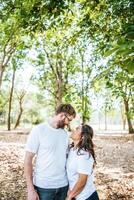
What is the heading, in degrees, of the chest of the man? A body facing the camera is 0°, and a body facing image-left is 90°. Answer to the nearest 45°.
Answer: approximately 315°

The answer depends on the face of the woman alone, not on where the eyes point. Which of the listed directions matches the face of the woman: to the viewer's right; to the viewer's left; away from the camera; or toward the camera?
to the viewer's left

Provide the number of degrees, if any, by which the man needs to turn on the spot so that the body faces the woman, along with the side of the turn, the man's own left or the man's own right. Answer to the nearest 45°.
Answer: approximately 45° to the man's own left
